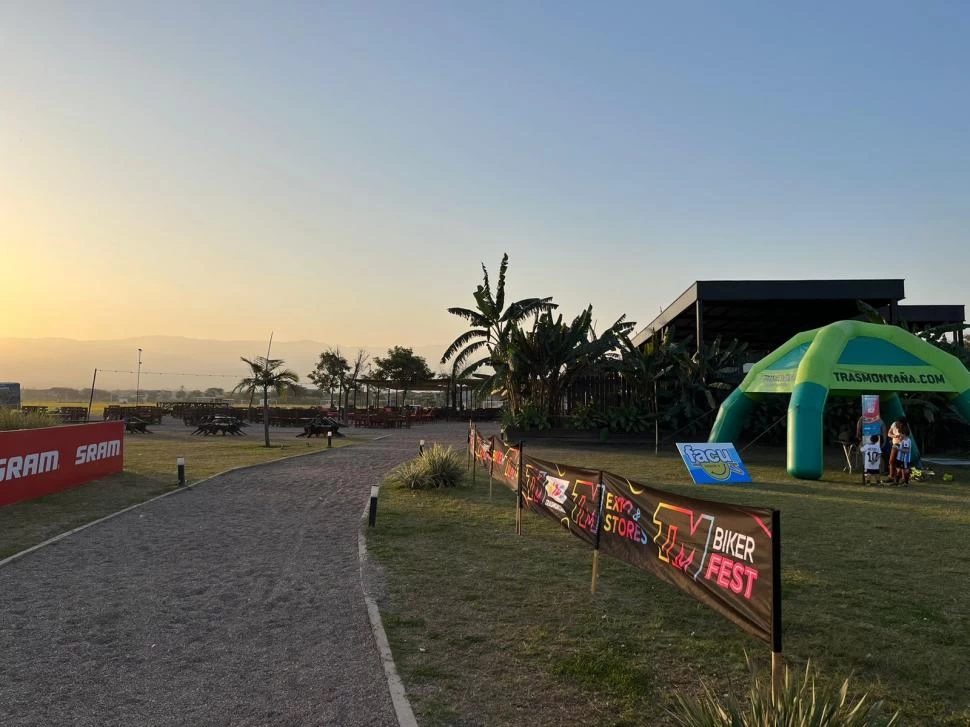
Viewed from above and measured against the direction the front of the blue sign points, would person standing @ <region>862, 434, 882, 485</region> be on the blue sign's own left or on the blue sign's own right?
on the blue sign's own left

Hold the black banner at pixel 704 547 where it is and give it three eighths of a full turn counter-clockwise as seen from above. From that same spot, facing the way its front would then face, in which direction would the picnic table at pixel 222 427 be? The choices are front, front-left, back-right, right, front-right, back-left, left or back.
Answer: back-left

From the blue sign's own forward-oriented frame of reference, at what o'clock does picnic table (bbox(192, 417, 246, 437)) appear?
The picnic table is roughly at 4 o'clock from the blue sign.

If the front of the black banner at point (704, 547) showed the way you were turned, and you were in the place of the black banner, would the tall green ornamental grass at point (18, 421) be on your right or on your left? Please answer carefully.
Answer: on your right

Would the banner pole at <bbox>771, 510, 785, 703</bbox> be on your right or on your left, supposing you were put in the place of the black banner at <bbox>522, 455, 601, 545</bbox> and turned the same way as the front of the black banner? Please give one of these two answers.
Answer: on your left

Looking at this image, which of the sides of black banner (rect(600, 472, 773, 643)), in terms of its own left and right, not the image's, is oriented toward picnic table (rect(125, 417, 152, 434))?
right

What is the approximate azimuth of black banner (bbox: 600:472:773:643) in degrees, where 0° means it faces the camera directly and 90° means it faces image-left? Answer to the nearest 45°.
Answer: approximately 45°

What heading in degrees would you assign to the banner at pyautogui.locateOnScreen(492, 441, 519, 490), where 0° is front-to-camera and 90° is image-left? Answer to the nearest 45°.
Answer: approximately 45°

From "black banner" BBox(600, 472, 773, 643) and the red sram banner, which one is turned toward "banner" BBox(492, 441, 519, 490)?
the red sram banner
